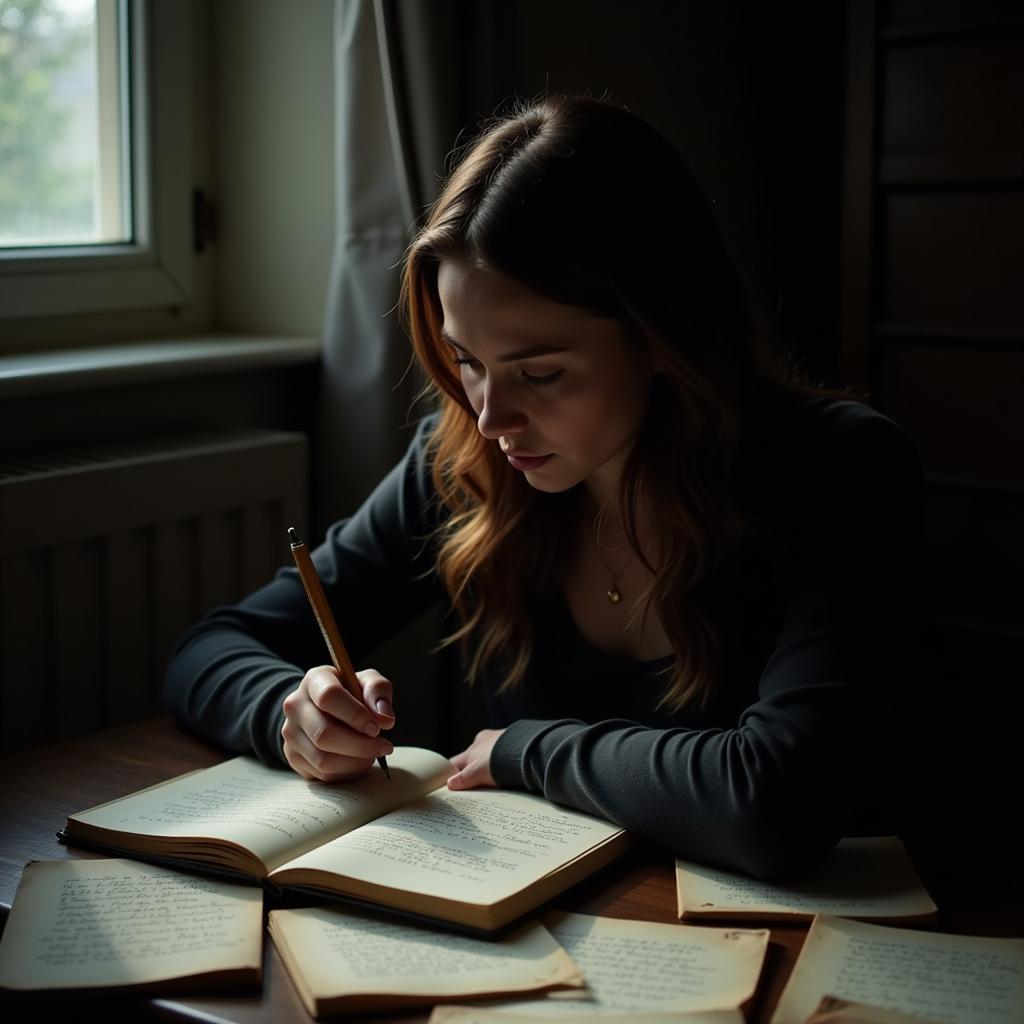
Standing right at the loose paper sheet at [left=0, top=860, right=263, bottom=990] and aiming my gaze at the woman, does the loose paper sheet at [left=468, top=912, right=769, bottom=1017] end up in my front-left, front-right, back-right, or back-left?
front-right

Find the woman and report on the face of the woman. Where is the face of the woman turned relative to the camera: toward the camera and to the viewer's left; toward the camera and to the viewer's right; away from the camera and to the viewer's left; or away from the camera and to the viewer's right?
toward the camera and to the viewer's left

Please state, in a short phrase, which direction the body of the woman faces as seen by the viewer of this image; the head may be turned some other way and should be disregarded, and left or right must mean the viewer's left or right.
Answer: facing the viewer and to the left of the viewer

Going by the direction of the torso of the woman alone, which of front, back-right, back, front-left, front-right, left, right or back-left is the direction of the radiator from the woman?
right

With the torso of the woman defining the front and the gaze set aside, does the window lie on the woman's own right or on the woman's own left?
on the woman's own right
